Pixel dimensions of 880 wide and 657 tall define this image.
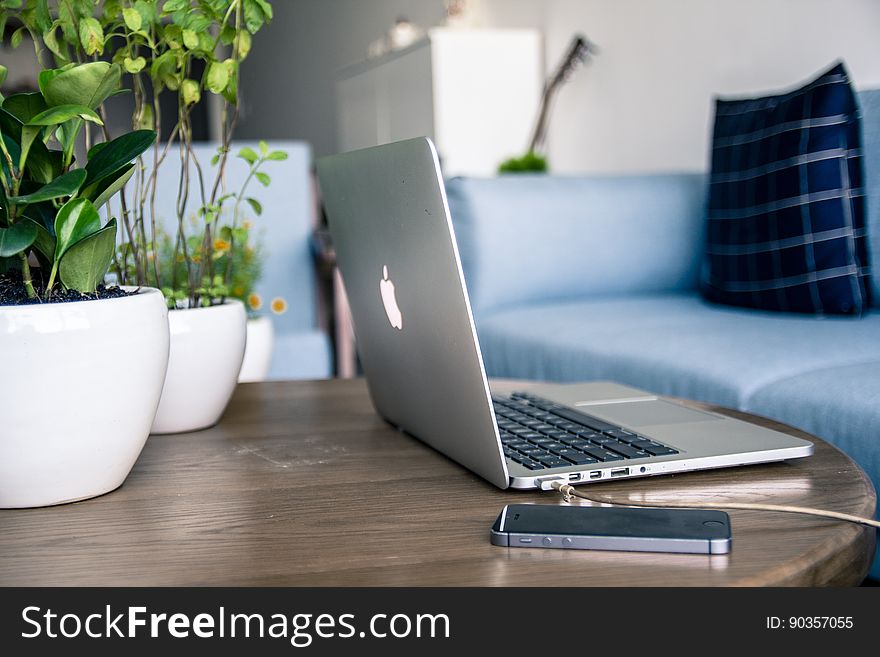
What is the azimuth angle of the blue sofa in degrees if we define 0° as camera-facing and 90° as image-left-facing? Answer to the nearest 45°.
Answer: approximately 45°

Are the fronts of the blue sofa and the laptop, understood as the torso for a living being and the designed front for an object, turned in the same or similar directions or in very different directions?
very different directions

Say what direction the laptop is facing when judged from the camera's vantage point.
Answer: facing away from the viewer and to the right of the viewer
